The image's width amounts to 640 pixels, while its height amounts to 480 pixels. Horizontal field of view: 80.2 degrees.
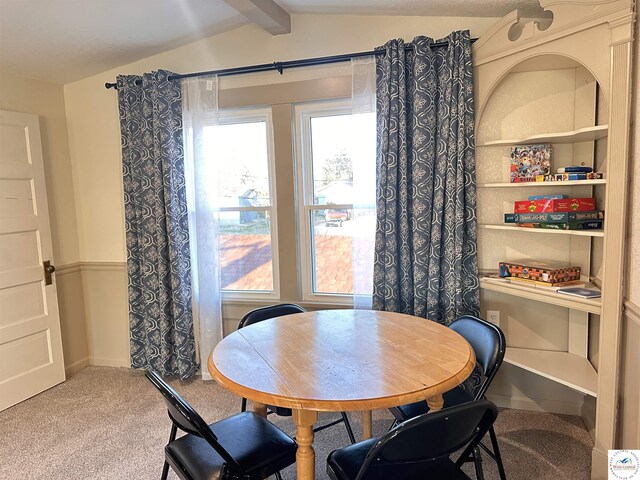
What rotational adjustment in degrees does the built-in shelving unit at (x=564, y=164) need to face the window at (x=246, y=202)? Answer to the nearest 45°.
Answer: approximately 45° to its right

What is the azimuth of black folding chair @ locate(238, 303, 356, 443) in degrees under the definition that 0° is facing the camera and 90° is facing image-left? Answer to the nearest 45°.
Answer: approximately 315°

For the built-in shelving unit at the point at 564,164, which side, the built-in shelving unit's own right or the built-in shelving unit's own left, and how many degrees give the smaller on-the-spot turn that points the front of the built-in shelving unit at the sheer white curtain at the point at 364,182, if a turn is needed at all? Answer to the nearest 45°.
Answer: approximately 45° to the built-in shelving unit's own right

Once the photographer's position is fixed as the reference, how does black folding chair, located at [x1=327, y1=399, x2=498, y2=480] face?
facing away from the viewer and to the left of the viewer

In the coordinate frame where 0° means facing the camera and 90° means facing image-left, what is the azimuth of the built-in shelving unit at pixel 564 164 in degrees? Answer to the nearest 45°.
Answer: approximately 45°

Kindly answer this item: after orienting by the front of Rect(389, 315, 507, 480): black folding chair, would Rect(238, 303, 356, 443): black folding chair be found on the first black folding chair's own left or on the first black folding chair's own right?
on the first black folding chair's own right

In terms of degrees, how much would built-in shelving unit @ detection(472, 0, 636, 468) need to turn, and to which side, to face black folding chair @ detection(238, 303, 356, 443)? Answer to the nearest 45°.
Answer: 0° — it already faces it

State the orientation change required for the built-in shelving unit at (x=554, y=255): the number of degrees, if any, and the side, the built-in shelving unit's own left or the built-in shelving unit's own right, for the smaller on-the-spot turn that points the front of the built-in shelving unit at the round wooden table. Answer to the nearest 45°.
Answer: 0° — it already faces it
